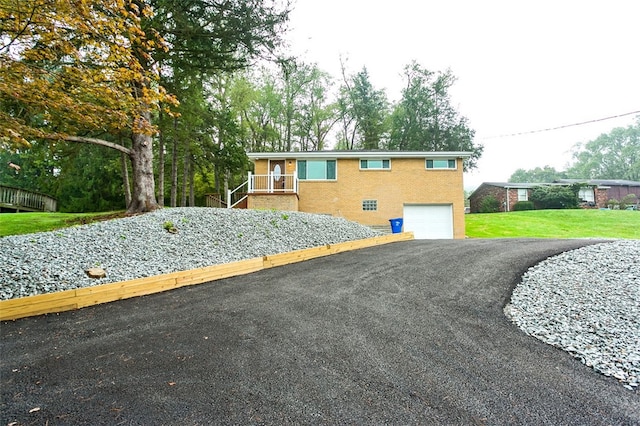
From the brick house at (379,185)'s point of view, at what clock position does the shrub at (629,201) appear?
The shrub is roughly at 8 o'clock from the brick house.

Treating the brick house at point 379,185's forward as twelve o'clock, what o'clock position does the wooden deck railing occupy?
The wooden deck railing is roughly at 3 o'clock from the brick house.

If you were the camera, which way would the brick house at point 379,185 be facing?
facing the viewer

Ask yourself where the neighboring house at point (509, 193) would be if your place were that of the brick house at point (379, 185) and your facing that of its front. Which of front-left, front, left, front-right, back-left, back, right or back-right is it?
back-left

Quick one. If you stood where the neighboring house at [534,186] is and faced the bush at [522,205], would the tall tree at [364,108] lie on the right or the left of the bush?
right

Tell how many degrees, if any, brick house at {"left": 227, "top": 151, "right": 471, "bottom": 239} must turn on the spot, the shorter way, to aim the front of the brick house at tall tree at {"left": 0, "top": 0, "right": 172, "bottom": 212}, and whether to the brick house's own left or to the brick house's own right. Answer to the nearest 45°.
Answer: approximately 45° to the brick house's own right

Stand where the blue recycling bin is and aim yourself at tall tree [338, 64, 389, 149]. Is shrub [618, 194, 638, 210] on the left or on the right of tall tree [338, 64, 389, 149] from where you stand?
right

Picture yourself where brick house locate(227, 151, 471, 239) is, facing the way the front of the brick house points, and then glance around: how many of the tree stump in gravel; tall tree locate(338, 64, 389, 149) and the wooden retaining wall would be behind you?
1

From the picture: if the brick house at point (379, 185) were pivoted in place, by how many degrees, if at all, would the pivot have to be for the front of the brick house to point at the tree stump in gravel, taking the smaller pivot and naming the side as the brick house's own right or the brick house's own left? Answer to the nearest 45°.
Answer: approximately 45° to the brick house's own right

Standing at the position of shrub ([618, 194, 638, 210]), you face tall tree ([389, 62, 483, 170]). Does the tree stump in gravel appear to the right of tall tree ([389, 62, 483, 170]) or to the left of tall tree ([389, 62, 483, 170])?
left

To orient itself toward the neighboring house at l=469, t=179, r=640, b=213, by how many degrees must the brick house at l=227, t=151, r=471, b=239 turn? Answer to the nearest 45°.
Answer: approximately 135° to its left

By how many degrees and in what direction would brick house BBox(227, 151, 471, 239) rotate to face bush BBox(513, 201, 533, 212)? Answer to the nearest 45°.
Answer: approximately 135° to its left

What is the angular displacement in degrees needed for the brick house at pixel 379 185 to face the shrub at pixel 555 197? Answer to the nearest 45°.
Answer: approximately 135° to its left

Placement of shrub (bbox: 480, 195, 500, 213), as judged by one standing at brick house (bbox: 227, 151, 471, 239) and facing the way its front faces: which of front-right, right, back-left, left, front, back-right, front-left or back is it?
back-left

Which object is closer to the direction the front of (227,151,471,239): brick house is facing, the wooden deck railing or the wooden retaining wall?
the wooden retaining wall

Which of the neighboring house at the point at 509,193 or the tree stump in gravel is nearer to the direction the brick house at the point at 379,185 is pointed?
the tree stump in gravel
